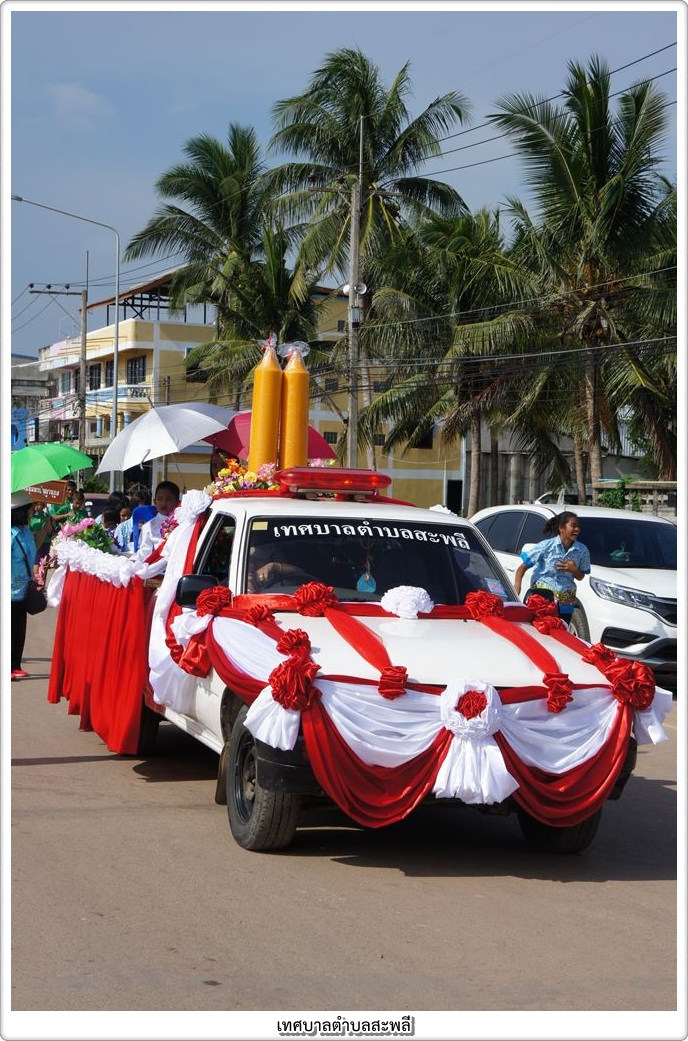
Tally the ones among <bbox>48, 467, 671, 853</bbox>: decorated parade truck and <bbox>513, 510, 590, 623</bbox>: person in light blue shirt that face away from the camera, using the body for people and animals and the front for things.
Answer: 0

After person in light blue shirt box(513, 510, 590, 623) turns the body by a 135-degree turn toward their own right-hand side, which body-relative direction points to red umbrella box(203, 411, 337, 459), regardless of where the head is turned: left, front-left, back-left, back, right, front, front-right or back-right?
front

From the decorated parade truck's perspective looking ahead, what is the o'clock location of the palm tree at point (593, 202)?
The palm tree is roughly at 8 o'clock from the decorated parade truck.

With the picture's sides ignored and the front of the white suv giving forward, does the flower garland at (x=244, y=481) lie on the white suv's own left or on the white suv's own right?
on the white suv's own right

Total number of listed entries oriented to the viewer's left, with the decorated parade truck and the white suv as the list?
0

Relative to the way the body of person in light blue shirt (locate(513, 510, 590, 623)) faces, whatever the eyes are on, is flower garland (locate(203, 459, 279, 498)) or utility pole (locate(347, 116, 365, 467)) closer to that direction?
the flower garland

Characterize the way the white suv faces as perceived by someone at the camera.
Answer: facing the viewer and to the right of the viewer

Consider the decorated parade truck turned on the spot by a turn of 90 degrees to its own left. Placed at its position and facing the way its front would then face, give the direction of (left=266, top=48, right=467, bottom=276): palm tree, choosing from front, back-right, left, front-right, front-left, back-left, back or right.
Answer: front-left

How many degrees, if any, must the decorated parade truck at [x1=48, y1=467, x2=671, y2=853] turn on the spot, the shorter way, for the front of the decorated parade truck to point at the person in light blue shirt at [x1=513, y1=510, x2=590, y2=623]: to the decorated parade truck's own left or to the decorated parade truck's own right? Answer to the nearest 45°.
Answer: approximately 135° to the decorated parade truck's own left
